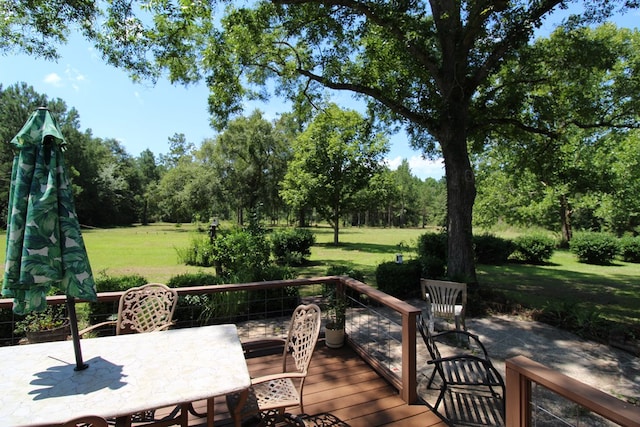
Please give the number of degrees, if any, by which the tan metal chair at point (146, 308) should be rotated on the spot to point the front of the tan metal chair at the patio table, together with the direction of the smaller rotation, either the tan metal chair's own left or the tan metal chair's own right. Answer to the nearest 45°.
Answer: approximately 45° to the tan metal chair's own left

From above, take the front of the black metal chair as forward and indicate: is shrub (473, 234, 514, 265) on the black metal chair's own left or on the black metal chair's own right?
on the black metal chair's own left

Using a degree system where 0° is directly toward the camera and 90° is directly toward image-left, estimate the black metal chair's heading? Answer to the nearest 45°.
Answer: approximately 270°

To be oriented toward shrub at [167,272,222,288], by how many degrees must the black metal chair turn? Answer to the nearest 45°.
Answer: approximately 180°

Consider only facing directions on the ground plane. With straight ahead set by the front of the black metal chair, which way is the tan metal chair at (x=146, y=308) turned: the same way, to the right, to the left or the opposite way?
to the right

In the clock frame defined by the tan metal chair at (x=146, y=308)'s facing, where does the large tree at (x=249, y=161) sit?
The large tree is roughly at 5 o'clock from the tan metal chair.

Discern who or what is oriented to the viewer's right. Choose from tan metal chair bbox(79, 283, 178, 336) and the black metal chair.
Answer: the black metal chair

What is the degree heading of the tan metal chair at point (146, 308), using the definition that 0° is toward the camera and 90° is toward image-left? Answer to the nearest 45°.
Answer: approximately 45°

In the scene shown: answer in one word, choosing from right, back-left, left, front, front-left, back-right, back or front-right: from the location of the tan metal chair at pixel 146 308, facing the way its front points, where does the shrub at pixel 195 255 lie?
back-right

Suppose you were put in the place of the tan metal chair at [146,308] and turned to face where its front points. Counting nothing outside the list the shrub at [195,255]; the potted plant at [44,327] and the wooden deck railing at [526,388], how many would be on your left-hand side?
1

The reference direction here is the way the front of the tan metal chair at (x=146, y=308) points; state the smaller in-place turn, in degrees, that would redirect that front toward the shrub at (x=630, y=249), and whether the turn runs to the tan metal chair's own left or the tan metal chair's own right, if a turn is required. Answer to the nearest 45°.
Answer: approximately 135° to the tan metal chair's own left
